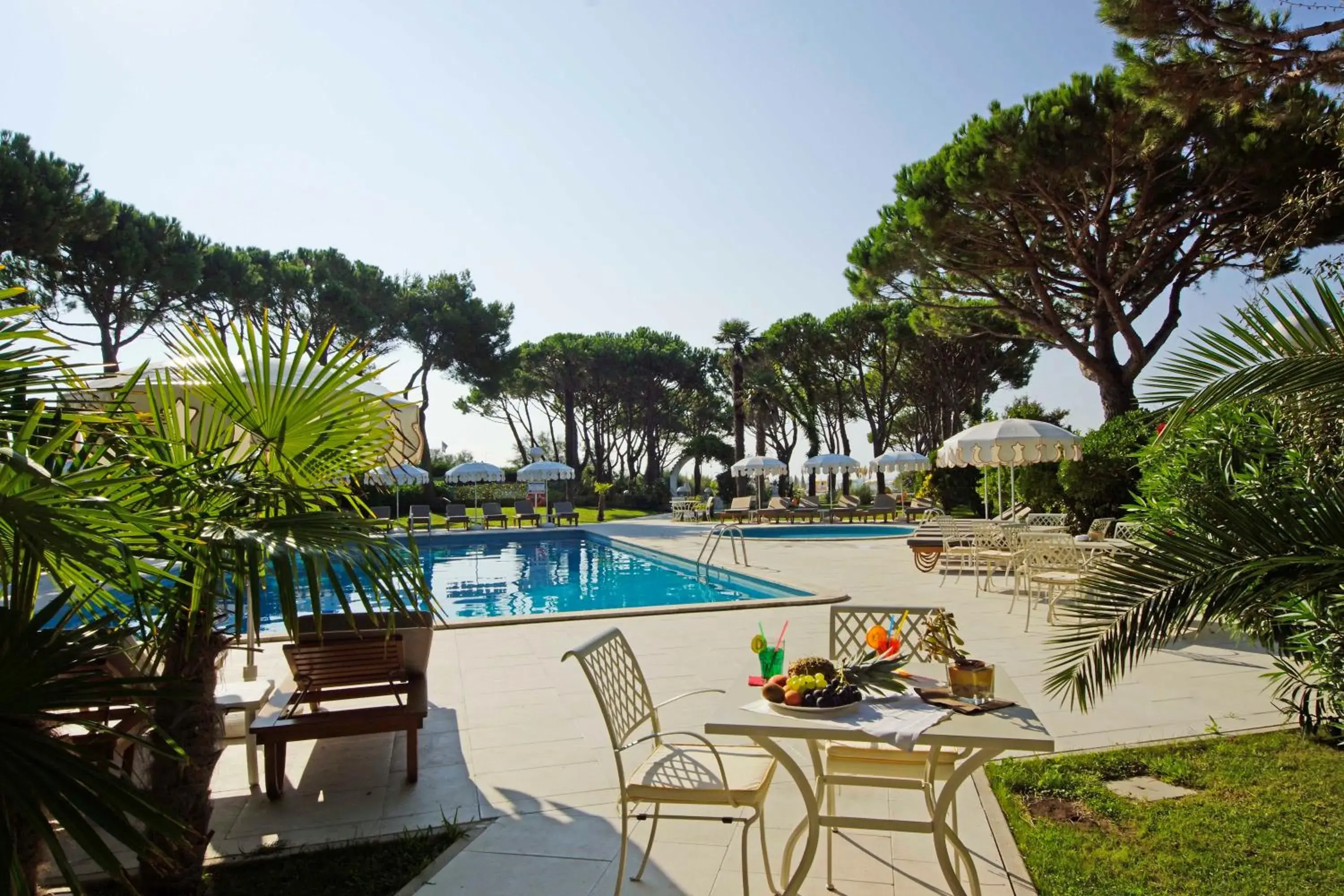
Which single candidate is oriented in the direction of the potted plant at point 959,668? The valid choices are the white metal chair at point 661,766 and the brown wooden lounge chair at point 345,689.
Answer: the white metal chair

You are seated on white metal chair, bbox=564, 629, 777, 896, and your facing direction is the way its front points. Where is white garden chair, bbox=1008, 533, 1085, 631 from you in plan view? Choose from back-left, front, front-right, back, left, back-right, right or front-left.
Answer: front-left

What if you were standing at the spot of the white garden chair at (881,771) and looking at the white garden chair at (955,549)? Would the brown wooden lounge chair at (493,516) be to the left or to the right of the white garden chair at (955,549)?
left

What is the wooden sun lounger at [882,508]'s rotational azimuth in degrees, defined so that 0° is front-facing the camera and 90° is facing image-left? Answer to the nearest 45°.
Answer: approximately 45°

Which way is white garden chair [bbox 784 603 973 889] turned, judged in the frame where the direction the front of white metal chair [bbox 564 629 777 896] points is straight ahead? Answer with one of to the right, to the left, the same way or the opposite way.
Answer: to the right

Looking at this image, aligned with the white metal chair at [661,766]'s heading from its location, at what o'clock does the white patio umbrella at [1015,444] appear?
The white patio umbrella is roughly at 10 o'clock from the white metal chair.

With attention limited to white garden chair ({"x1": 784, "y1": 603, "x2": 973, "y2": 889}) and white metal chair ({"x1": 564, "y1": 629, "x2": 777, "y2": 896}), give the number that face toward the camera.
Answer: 1

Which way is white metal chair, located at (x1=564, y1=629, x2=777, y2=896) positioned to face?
to the viewer's right

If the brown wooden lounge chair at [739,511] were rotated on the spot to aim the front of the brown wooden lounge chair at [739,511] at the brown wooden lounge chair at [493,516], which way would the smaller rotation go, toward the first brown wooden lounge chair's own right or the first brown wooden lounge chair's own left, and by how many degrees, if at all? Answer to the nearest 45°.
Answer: approximately 45° to the first brown wooden lounge chair's own right

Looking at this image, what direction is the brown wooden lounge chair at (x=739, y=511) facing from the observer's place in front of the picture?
facing the viewer and to the left of the viewer

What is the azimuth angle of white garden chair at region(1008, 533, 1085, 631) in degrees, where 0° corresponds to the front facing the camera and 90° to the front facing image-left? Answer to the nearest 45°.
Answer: approximately 225°
